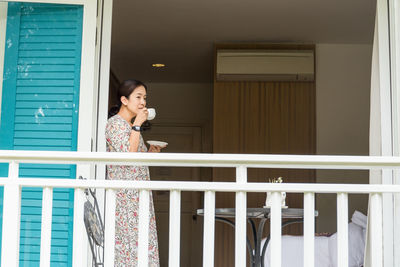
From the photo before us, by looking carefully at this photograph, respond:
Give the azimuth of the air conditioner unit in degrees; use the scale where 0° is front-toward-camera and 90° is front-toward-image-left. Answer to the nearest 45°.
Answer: approximately 0°

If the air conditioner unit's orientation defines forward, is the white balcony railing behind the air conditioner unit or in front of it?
in front

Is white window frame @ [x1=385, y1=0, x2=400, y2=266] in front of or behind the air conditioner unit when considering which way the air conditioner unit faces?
in front
